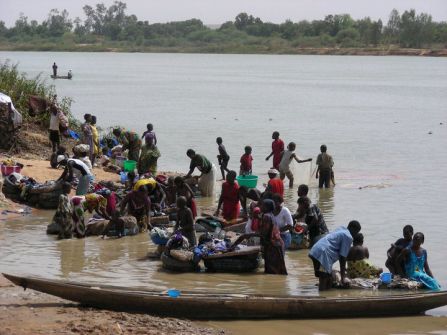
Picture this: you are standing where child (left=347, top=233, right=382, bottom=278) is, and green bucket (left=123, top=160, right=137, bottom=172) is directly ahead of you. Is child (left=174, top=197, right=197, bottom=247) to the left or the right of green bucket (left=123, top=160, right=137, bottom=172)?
left

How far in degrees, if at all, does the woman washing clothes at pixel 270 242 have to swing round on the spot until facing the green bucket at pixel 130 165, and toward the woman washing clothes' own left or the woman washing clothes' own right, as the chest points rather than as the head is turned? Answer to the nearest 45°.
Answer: approximately 90° to the woman washing clothes' own right
